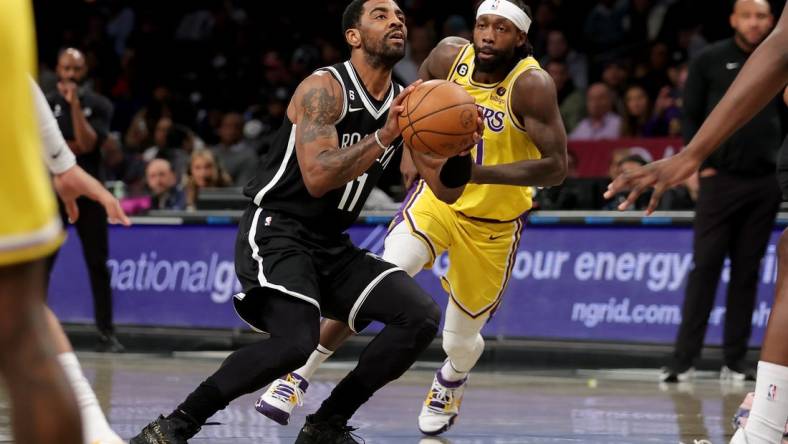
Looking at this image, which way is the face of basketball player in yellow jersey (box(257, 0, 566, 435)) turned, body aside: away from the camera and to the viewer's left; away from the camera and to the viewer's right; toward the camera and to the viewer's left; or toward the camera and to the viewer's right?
toward the camera and to the viewer's left

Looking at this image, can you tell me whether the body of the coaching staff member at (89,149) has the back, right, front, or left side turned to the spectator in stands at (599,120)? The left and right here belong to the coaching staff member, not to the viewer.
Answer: left

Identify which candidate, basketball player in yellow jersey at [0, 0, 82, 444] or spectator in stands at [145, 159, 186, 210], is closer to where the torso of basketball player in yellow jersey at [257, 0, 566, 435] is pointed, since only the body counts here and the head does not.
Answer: the basketball player in yellow jersey

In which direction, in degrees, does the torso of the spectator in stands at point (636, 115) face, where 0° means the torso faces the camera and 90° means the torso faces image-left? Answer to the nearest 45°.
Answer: approximately 0°

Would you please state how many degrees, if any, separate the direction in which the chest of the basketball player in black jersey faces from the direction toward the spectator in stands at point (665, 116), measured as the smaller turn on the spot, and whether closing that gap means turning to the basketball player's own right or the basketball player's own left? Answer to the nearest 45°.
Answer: approximately 90° to the basketball player's own left

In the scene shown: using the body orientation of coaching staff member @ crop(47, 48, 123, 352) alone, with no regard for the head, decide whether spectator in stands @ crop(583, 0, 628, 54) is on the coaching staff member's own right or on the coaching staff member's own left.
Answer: on the coaching staff member's own left

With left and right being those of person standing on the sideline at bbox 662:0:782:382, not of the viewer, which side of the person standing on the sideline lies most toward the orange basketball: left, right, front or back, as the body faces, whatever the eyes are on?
front

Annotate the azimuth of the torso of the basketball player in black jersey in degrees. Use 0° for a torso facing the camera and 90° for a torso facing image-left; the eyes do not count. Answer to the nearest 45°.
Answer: approximately 315°

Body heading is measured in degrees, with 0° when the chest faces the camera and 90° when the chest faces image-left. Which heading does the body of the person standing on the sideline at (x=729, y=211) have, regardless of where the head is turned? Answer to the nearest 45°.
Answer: approximately 0°

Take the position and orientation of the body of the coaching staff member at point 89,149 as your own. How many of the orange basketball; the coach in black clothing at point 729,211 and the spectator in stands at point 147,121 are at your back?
1

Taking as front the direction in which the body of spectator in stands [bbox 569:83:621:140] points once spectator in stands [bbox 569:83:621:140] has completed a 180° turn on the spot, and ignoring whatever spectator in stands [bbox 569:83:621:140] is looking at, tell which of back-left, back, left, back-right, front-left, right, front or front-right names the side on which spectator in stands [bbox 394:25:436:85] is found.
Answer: front-left

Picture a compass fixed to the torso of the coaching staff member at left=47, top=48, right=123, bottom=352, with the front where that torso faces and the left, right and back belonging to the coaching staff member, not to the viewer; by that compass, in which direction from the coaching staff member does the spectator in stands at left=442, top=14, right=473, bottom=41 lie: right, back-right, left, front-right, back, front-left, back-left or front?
back-left
